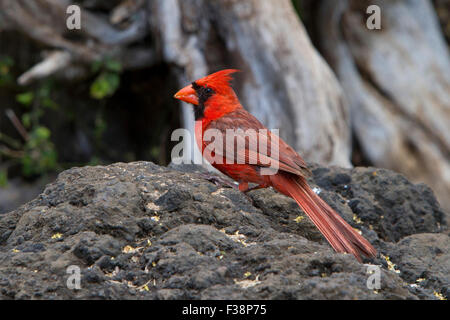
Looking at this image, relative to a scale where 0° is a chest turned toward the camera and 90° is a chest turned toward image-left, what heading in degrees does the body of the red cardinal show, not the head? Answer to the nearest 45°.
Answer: approximately 90°

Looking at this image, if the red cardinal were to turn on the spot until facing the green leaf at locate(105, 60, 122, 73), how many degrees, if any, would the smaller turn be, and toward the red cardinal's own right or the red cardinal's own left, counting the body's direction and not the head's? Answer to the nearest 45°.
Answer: approximately 45° to the red cardinal's own right

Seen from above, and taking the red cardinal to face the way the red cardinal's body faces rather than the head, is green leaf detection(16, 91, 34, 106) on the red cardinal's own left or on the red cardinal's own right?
on the red cardinal's own right

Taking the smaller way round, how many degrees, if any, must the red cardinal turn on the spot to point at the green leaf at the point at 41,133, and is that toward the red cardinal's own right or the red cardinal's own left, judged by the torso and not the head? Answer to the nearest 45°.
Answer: approximately 45° to the red cardinal's own right

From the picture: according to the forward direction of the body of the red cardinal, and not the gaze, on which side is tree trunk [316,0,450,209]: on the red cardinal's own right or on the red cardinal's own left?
on the red cardinal's own right

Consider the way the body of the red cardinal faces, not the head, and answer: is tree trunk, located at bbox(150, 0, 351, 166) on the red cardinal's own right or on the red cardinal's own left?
on the red cardinal's own right

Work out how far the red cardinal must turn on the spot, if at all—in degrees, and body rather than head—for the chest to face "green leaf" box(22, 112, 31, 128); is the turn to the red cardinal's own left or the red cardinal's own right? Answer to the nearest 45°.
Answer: approximately 45° to the red cardinal's own right
